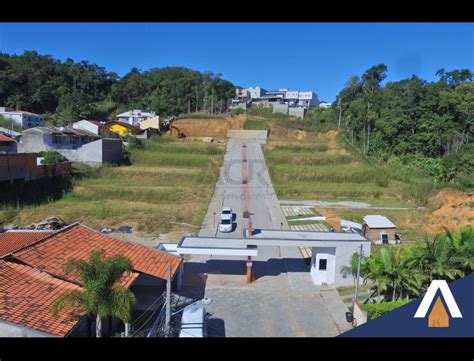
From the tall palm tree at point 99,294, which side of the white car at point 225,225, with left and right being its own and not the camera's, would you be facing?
front

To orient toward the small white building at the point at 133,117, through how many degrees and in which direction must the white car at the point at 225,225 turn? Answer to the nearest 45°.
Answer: approximately 180°

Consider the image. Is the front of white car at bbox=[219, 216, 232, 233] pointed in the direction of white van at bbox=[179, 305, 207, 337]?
yes

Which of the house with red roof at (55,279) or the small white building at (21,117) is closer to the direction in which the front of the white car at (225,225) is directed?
the house with red roof

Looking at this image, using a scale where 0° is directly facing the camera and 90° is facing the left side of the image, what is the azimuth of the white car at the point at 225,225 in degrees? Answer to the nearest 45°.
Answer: approximately 0°
